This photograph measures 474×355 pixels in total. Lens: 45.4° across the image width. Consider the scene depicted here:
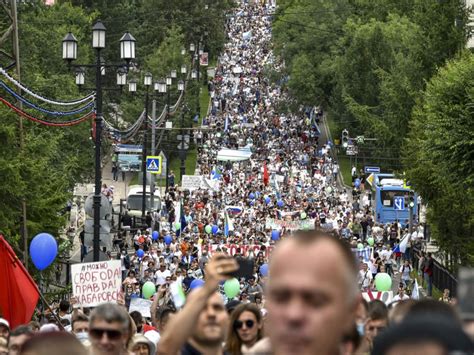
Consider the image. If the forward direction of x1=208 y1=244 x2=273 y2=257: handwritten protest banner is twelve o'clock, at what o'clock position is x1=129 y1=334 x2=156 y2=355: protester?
The protester is roughly at 12 o'clock from the handwritten protest banner.

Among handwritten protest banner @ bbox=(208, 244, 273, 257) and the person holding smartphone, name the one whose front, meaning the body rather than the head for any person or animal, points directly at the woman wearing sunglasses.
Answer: the handwritten protest banner

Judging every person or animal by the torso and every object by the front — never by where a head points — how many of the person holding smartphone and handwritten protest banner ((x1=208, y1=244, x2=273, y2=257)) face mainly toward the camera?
2

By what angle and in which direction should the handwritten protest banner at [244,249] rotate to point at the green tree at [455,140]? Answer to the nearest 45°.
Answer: approximately 90° to its left

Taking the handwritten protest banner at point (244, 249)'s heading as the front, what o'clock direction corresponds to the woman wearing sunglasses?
The woman wearing sunglasses is roughly at 12 o'clock from the handwritten protest banner.

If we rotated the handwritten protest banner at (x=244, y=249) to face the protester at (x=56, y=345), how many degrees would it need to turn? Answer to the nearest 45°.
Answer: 0° — it already faces them
